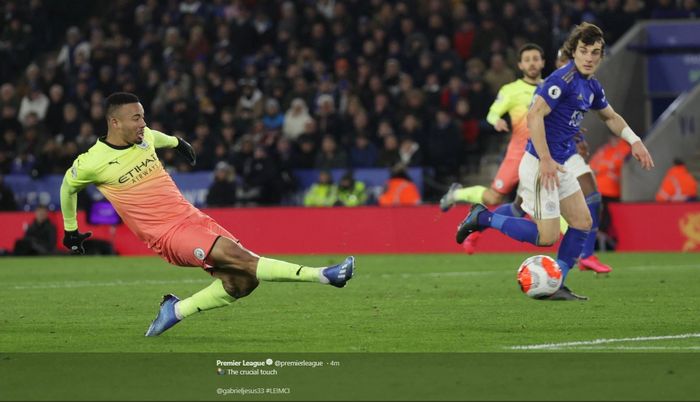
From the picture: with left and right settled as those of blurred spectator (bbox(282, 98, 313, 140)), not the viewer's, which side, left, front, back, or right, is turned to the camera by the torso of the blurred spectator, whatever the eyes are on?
front

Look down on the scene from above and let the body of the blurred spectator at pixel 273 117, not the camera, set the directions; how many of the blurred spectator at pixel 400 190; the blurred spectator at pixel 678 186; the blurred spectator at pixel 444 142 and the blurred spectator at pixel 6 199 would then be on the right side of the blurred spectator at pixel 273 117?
1

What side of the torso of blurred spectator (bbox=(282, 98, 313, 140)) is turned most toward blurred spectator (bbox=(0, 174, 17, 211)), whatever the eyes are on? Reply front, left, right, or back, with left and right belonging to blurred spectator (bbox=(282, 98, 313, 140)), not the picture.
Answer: right

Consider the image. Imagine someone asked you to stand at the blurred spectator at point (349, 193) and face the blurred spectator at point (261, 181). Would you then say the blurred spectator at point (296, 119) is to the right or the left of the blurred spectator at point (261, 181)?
right

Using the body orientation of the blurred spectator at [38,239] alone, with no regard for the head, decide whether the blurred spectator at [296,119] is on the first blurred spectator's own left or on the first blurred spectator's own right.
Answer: on the first blurred spectator's own left

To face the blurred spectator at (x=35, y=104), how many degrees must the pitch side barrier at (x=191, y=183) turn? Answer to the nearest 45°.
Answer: approximately 135° to its right

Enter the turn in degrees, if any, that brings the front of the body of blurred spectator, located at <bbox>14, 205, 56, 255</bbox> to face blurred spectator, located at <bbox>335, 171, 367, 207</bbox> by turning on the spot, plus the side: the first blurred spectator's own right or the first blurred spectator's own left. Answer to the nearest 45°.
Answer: approximately 90° to the first blurred spectator's own left

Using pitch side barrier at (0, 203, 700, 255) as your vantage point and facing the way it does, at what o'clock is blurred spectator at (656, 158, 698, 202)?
The blurred spectator is roughly at 9 o'clock from the pitch side barrier.

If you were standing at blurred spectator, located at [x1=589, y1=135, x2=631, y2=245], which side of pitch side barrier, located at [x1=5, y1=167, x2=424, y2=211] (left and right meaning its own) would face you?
left

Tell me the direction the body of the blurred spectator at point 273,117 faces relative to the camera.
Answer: toward the camera
